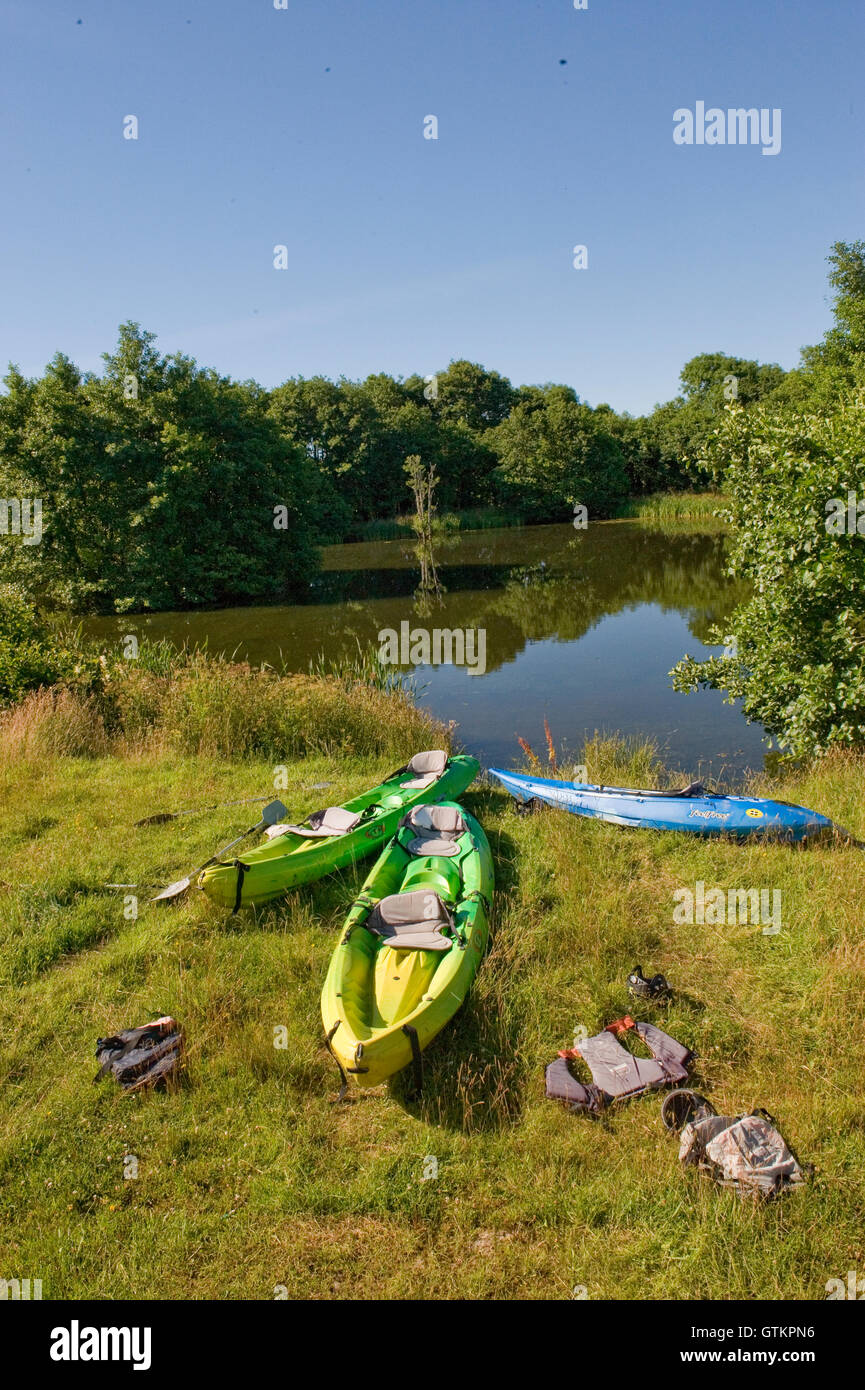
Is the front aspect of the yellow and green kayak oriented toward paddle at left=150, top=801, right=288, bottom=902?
no

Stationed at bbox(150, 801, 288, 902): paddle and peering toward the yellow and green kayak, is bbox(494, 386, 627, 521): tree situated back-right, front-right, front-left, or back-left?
back-left

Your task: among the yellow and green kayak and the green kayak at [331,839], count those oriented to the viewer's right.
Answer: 0

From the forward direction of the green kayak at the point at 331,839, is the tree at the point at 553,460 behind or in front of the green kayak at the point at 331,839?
behind

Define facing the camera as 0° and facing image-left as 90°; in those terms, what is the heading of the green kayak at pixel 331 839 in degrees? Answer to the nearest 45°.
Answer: approximately 45°

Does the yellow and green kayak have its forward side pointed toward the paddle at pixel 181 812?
no

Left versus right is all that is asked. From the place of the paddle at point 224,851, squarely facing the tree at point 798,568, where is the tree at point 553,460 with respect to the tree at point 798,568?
left

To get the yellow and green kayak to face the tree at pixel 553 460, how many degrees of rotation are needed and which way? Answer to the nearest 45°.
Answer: approximately 180°

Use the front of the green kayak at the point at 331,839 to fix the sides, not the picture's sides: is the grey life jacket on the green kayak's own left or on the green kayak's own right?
on the green kayak's own left

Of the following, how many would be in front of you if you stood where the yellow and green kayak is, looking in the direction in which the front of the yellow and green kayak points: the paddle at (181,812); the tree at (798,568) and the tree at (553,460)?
0

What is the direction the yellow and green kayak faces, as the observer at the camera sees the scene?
facing the viewer

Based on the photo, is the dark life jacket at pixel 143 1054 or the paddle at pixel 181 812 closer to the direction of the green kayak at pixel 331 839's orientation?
the dark life jacket

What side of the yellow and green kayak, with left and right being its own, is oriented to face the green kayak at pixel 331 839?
back
